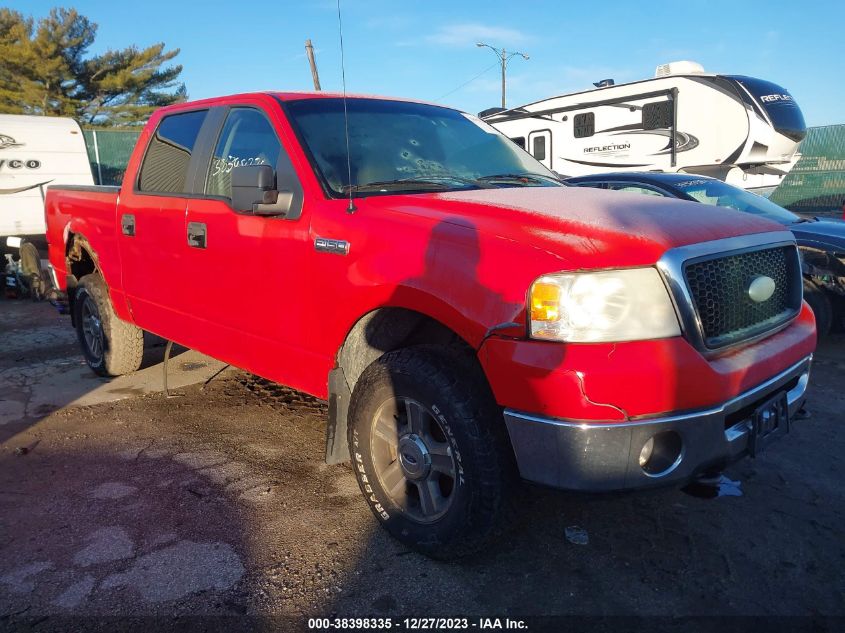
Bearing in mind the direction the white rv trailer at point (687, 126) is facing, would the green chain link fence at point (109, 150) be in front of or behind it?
behind

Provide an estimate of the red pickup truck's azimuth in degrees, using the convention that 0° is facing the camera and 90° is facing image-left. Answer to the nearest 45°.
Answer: approximately 315°

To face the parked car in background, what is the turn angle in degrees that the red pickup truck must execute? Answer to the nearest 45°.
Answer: approximately 90° to its left

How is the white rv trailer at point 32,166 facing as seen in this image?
to the viewer's right

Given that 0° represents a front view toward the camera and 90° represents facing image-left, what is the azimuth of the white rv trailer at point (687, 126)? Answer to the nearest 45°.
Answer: approximately 315°

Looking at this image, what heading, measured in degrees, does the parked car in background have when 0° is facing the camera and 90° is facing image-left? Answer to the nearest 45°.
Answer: approximately 315°

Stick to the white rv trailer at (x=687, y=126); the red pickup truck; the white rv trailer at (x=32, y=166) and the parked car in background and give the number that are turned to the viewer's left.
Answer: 0

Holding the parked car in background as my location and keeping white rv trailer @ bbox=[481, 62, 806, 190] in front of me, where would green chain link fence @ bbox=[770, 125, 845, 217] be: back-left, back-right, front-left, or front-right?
front-right

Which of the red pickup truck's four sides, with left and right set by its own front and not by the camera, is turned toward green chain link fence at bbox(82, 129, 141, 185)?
back

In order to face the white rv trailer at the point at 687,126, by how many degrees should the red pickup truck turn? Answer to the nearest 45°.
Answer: approximately 90° to its left

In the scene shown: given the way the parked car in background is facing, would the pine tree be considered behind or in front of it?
behind

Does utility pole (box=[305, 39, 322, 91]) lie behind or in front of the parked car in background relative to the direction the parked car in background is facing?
behind

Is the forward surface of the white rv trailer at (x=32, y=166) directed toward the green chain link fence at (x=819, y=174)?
yes

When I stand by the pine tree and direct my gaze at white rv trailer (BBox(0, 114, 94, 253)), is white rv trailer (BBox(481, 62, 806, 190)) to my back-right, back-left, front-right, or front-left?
front-left

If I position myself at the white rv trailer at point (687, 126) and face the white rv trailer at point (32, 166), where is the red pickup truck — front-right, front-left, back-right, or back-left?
front-left
